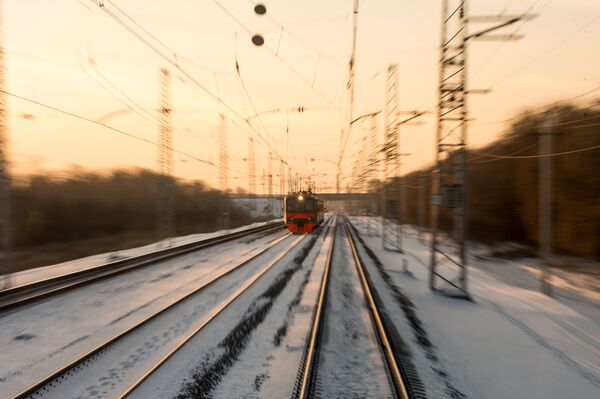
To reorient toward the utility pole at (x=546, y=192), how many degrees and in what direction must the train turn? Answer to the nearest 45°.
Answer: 0° — it already faces it

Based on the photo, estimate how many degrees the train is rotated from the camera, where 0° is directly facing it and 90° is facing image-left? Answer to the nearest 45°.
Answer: approximately 0°

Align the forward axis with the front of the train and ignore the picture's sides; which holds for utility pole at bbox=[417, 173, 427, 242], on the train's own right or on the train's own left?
on the train's own left
